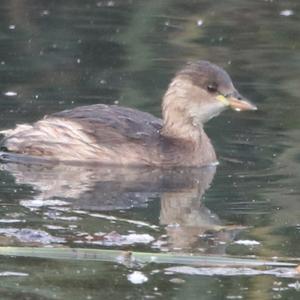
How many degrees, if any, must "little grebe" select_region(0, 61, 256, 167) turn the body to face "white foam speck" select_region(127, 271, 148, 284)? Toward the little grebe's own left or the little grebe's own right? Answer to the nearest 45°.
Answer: approximately 90° to the little grebe's own right

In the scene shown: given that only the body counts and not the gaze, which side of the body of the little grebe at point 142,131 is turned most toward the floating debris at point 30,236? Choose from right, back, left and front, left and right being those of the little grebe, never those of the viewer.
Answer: right

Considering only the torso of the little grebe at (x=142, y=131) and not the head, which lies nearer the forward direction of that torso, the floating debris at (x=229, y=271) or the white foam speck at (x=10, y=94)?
the floating debris

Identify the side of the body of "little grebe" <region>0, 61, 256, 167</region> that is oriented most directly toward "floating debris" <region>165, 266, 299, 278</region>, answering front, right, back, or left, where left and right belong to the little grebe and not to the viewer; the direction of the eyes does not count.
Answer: right

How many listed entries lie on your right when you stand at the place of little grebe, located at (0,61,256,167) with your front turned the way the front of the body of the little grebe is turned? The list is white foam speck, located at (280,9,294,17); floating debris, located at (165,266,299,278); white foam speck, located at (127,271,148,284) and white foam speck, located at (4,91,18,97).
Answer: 2

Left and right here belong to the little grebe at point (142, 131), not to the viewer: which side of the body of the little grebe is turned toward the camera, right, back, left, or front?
right

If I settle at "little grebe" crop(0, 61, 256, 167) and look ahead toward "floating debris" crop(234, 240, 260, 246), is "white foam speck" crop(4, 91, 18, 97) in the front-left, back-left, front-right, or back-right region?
back-right

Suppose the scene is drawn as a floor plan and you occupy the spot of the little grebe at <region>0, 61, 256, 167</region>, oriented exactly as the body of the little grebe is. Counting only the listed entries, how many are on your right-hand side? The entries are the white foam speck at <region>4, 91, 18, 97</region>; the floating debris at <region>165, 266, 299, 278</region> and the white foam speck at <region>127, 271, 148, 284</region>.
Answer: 2

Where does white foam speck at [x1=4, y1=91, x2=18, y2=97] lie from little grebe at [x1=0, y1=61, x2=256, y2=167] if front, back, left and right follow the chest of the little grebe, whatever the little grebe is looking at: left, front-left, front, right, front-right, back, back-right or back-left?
back-left
